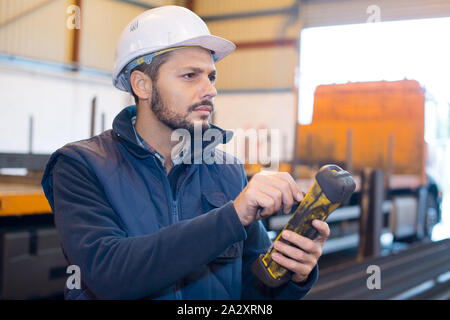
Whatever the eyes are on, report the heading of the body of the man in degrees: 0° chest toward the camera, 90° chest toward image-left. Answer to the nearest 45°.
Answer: approximately 315°

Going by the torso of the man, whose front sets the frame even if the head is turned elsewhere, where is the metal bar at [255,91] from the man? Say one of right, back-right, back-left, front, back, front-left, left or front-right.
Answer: back-left

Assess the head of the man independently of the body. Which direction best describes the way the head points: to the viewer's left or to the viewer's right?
to the viewer's right

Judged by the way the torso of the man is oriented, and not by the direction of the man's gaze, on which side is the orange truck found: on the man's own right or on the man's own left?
on the man's own left

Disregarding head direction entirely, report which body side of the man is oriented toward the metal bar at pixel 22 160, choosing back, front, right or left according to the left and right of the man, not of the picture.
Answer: back

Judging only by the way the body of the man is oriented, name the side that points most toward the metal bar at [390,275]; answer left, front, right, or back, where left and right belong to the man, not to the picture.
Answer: left
